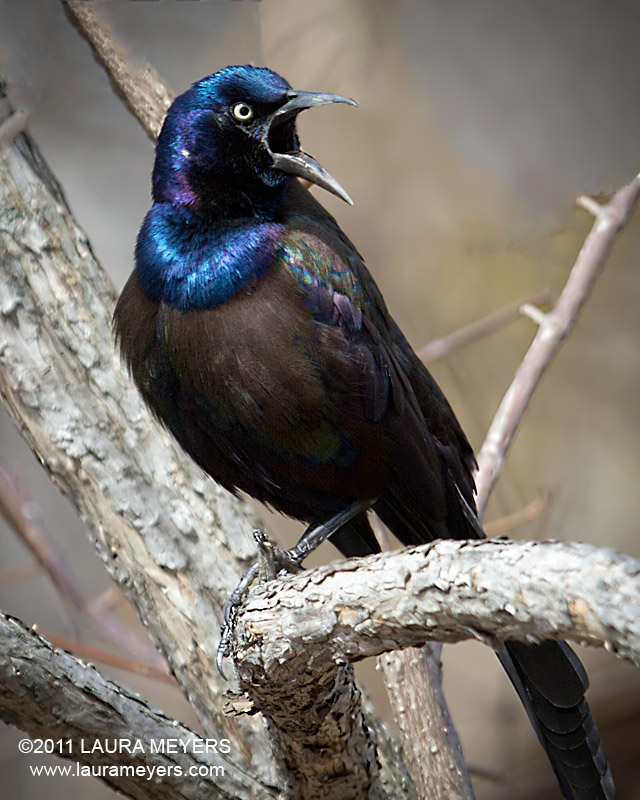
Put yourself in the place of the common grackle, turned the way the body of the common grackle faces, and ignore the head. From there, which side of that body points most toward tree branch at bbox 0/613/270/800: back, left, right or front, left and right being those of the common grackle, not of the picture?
front

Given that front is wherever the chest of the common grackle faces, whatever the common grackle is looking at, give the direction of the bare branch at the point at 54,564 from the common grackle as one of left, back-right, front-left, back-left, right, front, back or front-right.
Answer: right

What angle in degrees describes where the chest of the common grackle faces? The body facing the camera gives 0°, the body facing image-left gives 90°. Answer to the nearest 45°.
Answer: approximately 45°

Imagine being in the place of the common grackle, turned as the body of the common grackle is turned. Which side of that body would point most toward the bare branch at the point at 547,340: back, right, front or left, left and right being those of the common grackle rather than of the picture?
back

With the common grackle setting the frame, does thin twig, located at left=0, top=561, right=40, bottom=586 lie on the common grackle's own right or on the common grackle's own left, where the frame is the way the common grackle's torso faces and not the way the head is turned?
on the common grackle's own right
